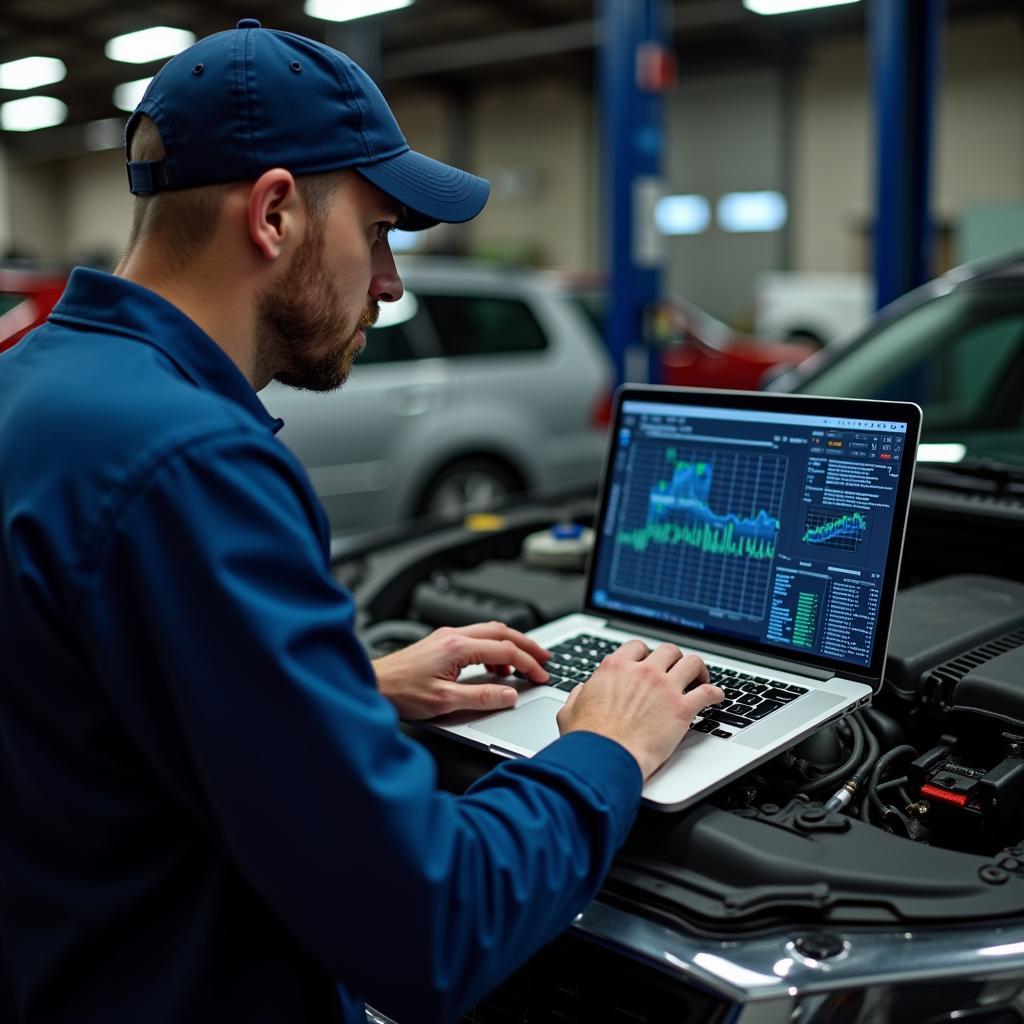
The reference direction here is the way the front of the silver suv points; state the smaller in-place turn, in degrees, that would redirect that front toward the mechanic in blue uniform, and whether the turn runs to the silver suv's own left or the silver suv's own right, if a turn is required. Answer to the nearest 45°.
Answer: approximately 90° to the silver suv's own left

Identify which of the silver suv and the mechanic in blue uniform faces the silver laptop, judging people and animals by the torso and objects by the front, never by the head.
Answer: the mechanic in blue uniform

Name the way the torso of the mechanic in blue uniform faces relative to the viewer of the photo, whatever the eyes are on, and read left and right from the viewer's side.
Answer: facing away from the viewer and to the right of the viewer

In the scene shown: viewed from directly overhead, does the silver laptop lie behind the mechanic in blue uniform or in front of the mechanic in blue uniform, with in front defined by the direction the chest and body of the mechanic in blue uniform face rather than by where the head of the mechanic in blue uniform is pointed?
in front

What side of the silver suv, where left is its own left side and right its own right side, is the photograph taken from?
left

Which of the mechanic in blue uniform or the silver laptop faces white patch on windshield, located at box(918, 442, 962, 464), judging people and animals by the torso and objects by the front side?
the mechanic in blue uniform

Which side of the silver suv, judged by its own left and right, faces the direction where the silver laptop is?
left

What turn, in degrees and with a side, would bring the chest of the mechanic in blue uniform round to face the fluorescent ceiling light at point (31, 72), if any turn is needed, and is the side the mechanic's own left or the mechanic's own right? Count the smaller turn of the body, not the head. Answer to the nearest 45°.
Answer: approximately 45° to the mechanic's own left

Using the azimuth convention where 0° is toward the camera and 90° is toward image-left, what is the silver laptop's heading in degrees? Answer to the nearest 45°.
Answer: approximately 45°

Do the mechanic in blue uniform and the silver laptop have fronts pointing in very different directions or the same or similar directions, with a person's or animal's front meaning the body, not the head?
very different directions

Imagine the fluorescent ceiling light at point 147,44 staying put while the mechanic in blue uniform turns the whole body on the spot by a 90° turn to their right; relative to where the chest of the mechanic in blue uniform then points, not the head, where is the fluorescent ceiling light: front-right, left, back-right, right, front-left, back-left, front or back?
back-left

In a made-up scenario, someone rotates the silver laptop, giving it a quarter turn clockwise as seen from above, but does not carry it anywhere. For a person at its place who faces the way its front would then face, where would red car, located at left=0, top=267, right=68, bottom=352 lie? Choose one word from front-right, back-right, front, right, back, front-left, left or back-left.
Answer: front

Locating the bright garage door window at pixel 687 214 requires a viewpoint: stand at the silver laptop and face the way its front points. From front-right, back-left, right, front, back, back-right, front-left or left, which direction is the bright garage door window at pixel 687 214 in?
back-right

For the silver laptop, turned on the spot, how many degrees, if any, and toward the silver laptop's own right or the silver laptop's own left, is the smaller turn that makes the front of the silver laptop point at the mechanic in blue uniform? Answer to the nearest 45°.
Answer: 0° — it already faces them

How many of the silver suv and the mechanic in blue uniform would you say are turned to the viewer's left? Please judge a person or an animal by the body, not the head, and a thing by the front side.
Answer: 1

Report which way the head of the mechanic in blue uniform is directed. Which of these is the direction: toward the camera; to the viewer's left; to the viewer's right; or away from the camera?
to the viewer's right
